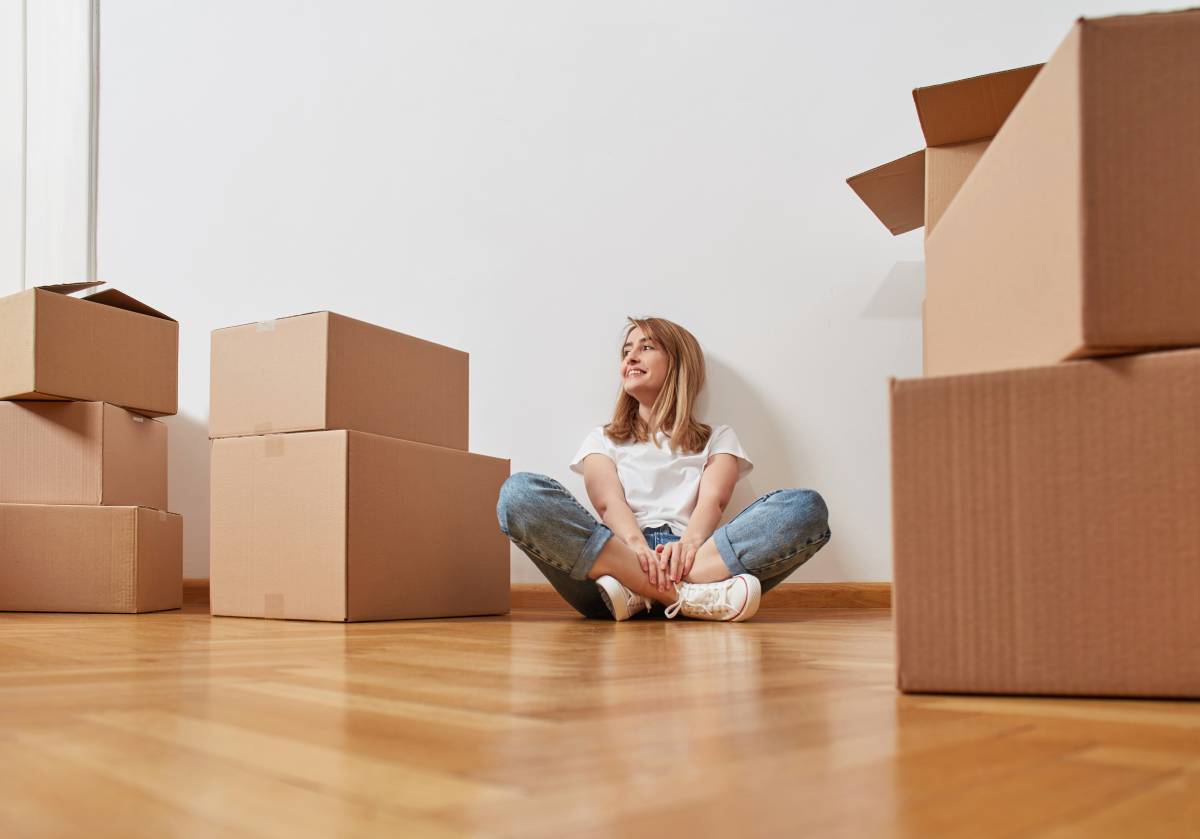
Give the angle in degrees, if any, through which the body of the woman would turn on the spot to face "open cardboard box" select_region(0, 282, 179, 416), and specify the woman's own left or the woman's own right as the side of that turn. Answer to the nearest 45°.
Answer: approximately 90° to the woman's own right

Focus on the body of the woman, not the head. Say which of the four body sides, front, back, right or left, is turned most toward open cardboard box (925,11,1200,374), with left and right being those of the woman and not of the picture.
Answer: front

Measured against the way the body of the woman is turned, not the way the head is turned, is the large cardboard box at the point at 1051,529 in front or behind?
in front

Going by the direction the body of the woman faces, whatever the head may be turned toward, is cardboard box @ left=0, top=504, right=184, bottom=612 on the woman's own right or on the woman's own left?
on the woman's own right

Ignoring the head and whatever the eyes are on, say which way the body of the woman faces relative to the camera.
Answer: toward the camera

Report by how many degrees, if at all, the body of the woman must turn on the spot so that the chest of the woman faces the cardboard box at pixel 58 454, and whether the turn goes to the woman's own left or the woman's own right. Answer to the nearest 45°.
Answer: approximately 90° to the woman's own right
